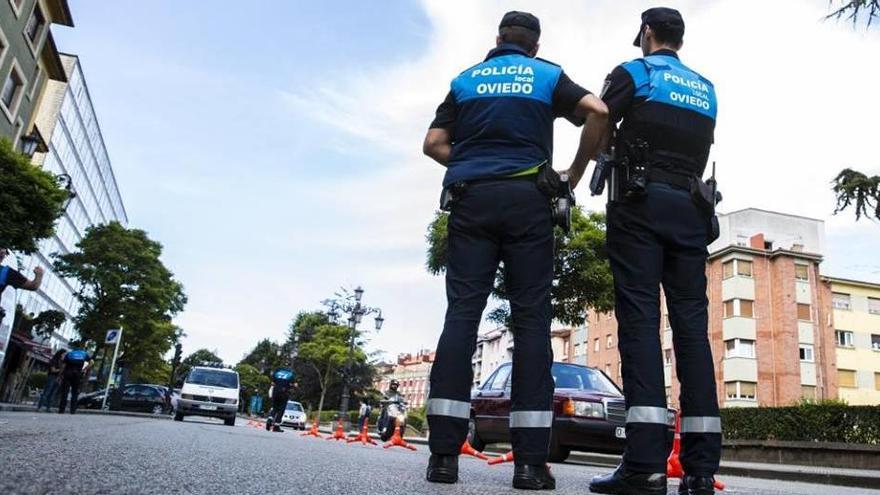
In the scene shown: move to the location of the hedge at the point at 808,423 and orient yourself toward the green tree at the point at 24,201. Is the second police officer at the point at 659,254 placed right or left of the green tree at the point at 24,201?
left

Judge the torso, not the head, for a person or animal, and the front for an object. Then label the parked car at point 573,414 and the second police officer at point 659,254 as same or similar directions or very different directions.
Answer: very different directions

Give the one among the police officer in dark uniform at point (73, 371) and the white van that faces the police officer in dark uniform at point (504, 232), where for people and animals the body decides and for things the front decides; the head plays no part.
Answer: the white van

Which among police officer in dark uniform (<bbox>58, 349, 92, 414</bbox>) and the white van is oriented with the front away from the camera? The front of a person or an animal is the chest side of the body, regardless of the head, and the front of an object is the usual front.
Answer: the police officer in dark uniform

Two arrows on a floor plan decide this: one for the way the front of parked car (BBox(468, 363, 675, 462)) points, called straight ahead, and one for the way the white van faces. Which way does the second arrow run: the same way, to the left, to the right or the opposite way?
the same way

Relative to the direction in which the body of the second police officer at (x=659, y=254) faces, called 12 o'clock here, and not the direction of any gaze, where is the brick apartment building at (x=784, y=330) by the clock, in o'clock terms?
The brick apartment building is roughly at 2 o'clock from the second police officer.

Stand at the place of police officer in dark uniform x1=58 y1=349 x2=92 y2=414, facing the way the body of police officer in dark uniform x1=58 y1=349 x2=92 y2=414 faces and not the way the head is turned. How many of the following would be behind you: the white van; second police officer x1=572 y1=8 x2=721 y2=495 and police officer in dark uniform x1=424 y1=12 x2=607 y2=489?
2

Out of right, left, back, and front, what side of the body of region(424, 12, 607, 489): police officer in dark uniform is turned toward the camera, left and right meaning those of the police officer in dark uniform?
back

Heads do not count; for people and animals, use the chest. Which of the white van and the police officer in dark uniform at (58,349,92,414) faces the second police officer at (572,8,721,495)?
the white van

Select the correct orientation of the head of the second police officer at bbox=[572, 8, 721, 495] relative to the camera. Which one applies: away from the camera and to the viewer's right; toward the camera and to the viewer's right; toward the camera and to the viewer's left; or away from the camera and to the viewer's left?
away from the camera and to the viewer's left

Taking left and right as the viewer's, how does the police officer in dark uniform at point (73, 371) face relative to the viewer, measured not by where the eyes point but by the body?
facing away from the viewer

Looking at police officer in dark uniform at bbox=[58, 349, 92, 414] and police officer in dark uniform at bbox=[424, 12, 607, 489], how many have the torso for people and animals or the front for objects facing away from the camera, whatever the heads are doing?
2

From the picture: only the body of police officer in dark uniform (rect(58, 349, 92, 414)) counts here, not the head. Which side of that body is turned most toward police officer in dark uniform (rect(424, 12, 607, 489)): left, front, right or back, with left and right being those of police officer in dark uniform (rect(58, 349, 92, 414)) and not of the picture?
back

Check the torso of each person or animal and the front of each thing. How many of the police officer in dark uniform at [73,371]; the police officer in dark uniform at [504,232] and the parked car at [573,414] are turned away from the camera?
2

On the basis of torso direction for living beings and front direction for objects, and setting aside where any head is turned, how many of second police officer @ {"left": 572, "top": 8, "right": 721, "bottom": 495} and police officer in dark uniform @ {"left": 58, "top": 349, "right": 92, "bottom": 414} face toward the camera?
0

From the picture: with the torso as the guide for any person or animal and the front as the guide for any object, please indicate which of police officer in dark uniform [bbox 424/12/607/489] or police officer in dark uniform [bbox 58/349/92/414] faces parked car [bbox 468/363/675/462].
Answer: police officer in dark uniform [bbox 424/12/607/489]

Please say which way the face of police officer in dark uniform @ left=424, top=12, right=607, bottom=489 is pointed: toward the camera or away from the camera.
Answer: away from the camera

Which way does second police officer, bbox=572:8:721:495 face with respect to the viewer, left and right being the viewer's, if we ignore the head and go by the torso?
facing away from the viewer and to the left of the viewer

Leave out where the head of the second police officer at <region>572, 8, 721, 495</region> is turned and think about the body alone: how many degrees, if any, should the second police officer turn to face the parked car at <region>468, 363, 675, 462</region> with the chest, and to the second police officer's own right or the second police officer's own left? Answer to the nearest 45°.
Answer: approximately 45° to the second police officer's own right

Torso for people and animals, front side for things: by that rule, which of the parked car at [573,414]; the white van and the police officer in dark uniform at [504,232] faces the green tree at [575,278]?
the police officer in dark uniform

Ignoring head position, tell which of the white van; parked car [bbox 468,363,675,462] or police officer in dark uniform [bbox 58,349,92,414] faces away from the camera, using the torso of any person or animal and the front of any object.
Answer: the police officer in dark uniform
